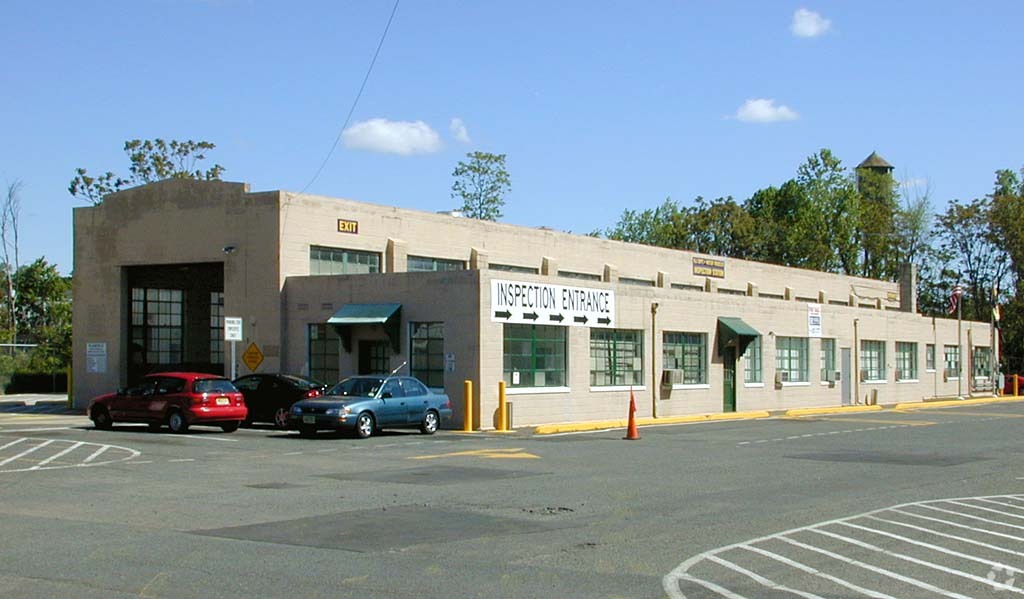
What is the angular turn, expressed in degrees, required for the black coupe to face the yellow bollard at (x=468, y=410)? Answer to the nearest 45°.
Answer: approximately 135° to its right

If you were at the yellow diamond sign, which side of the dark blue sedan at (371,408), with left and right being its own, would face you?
right

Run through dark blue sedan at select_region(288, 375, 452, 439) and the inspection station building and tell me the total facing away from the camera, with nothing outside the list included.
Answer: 0

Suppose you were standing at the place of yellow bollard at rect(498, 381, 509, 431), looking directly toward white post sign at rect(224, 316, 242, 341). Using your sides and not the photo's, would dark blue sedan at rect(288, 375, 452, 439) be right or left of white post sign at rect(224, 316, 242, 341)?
left

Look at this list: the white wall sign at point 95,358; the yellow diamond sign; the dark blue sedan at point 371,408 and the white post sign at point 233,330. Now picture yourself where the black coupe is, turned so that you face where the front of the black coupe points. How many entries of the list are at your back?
1

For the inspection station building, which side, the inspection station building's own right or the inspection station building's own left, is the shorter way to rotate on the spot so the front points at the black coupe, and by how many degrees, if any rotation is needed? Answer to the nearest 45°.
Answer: approximately 45° to the inspection station building's own right

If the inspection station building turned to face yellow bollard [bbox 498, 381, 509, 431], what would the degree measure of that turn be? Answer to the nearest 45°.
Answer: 0° — it already faces it

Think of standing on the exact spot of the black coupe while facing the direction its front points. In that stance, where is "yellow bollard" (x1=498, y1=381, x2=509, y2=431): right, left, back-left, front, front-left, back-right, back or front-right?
back-right

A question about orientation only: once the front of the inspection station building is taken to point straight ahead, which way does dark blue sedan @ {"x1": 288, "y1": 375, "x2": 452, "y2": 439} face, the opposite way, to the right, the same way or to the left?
to the right

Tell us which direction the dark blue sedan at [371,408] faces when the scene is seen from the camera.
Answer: facing the viewer and to the left of the viewer

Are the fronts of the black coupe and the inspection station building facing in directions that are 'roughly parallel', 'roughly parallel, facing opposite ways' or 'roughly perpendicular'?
roughly parallel, facing opposite ways

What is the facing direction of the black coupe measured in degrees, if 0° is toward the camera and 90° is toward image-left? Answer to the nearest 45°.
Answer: approximately 135°
